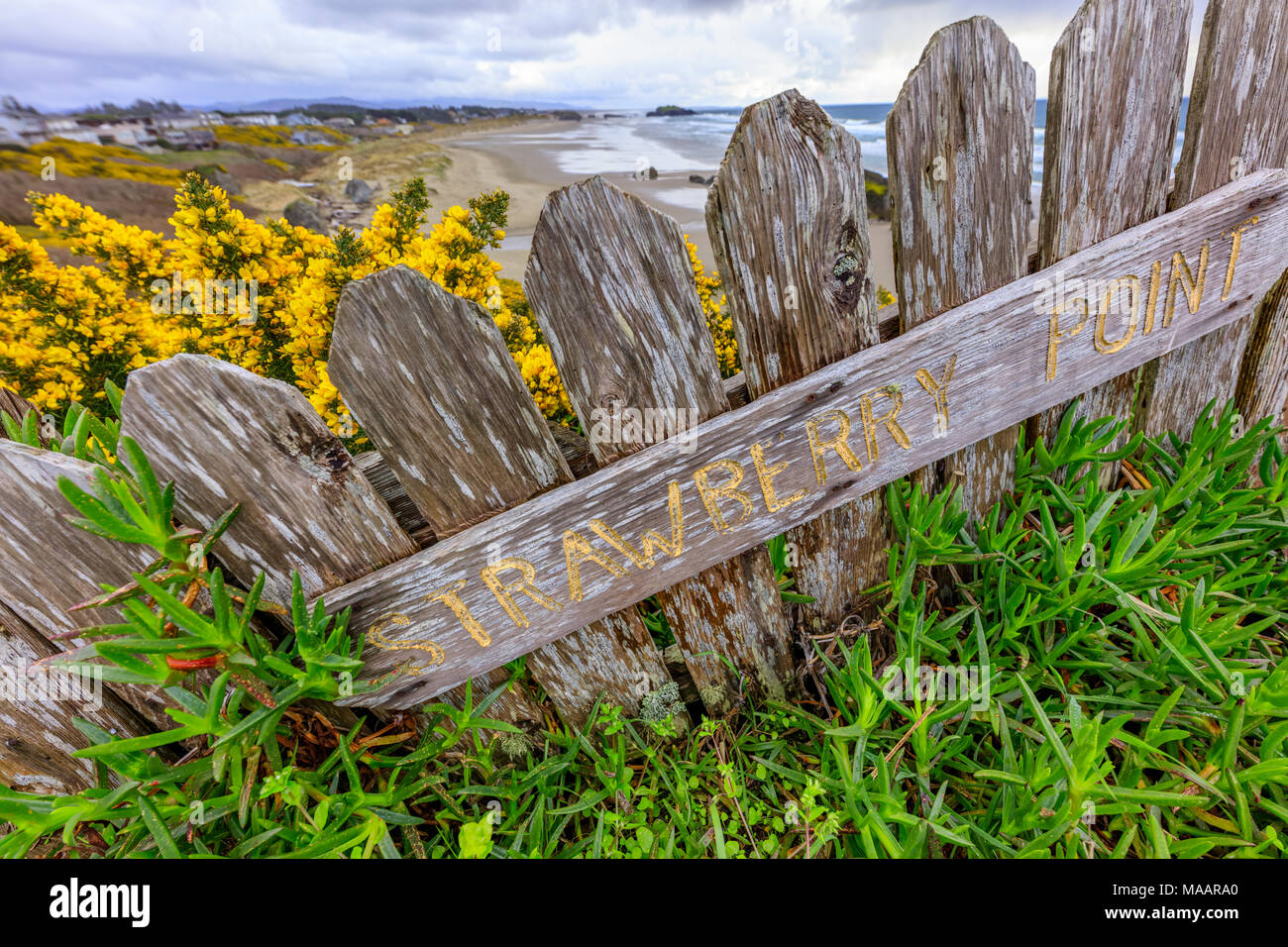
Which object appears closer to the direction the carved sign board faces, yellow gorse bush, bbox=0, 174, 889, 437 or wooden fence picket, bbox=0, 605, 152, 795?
the wooden fence picket

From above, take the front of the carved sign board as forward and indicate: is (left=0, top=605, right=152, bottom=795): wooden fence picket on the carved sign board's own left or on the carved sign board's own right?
on the carved sign board's own right

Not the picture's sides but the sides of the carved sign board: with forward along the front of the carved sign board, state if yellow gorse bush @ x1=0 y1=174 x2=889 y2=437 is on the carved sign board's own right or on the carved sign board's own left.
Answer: on the carved sign board's own right

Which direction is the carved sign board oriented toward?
toward the camera

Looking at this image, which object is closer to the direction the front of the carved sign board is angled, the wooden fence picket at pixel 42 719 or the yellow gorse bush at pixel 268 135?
the wooden fence picket

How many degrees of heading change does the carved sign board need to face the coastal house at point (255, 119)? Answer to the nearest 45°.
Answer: approximately 135° to its right

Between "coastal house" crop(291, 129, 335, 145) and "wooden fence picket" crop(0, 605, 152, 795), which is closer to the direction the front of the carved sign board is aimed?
the wooden fence picket

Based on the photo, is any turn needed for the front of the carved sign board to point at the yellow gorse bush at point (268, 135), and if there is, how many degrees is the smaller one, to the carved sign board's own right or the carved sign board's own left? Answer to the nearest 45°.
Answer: approximately 135° to the carved sign board's own right
